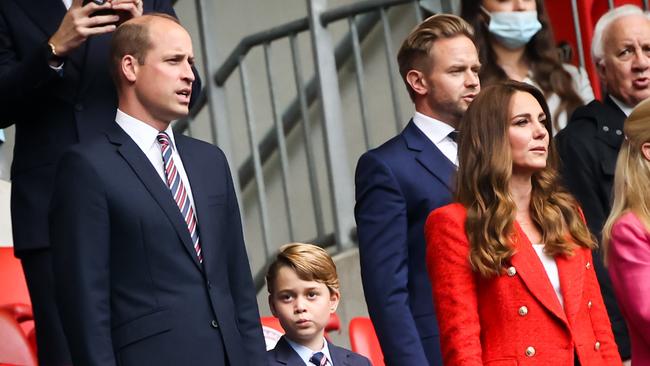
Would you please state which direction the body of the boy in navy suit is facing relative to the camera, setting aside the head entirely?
toward the camera

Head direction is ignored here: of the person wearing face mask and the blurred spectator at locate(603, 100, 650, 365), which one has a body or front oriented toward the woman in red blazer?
the person wearing face mask

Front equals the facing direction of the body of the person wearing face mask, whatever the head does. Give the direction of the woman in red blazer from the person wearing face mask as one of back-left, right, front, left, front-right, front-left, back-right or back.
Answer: front

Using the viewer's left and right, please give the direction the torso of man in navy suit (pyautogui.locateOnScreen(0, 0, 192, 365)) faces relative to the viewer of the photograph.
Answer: facing the viewer and to the right of the viewer

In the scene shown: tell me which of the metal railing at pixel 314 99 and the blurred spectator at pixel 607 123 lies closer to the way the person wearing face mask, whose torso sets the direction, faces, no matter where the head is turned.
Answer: the blurred spectator

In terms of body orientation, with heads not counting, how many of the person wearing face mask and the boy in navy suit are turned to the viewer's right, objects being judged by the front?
0

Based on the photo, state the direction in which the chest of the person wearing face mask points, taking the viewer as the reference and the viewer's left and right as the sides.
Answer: facing the viewer

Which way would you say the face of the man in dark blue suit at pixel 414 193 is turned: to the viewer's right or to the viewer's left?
to the viewer's right

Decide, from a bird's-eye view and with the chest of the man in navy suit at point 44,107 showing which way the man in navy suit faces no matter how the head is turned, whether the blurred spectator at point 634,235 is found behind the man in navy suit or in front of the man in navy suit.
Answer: in front

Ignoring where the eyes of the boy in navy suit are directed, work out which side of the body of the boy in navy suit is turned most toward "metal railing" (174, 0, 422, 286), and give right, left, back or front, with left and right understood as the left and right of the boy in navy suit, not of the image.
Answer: back

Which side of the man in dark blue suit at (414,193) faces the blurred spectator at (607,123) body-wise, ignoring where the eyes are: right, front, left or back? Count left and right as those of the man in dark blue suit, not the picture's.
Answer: left
